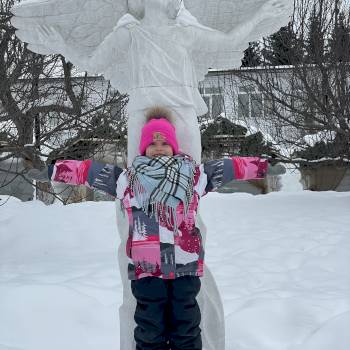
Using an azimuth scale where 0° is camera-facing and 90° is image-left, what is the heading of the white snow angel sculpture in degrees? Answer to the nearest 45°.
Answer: approximately 0°

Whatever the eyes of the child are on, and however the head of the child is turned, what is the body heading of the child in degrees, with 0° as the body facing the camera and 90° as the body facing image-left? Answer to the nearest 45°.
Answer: approximately 0°

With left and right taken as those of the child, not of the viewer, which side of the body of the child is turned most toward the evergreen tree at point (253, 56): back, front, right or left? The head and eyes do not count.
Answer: back

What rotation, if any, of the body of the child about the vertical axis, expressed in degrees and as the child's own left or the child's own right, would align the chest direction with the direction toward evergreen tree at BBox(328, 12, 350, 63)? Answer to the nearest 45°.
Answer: approximately 135° to the child's own left

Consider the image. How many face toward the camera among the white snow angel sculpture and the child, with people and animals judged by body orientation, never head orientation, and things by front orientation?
2

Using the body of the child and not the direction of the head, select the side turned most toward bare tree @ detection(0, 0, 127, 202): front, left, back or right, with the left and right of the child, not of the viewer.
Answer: back

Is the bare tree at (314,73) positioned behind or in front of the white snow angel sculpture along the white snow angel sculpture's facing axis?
behind

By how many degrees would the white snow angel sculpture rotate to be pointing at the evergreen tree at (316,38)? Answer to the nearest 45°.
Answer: approximately 135° to its left
